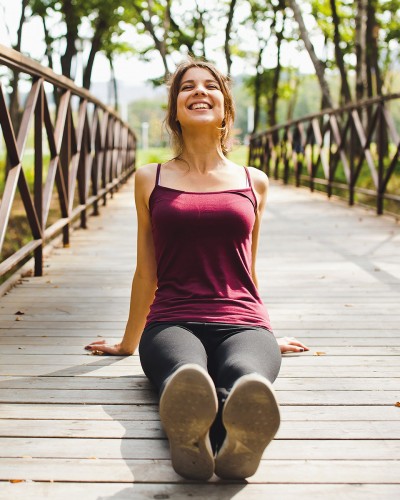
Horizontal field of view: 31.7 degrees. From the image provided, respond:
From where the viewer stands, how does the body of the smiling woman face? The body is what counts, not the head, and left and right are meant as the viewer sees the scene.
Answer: facing the viewer

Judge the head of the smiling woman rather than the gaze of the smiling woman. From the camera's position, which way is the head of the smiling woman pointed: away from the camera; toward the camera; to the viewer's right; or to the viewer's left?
toward the camera
